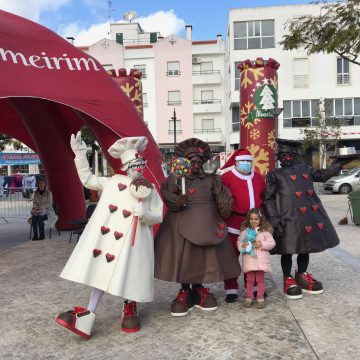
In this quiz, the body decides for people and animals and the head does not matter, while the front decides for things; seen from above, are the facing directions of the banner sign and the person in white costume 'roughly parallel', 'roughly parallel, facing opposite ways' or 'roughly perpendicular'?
roughly parallel

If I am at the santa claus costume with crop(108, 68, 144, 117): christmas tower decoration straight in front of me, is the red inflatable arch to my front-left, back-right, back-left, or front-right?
front-left

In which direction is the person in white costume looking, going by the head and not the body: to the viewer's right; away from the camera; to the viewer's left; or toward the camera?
toward the camera

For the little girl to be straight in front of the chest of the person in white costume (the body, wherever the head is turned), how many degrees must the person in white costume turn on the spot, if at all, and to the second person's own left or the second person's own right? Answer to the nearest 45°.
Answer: approximately 90° to the second person's own left

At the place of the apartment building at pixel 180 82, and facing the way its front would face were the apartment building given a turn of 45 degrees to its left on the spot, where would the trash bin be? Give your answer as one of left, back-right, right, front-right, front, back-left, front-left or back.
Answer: front-right

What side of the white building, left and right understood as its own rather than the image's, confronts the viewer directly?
front

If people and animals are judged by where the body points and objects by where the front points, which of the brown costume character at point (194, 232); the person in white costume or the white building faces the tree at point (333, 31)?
the white building

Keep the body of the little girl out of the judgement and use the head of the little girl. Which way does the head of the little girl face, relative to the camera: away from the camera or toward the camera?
toward the camera

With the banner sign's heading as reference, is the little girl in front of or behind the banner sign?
in front

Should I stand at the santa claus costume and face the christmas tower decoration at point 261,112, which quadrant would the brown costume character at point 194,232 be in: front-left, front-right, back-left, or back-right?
back-left

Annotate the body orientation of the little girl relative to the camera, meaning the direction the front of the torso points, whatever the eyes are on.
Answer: toward the camera

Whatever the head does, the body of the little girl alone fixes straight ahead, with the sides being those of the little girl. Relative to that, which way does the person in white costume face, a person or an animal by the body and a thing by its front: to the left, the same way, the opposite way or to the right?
the same way

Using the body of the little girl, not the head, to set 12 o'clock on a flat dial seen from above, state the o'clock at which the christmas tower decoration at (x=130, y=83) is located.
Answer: The christmas tower decoration is roughly at 5 o'clock from the little girl.

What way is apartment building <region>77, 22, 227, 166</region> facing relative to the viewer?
toward the camera
